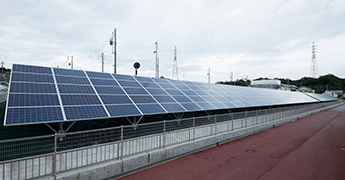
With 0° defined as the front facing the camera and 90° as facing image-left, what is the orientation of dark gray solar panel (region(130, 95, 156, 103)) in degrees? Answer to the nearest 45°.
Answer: approximately 315°

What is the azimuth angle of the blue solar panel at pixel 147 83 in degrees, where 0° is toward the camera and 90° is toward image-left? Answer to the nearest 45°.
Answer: approximately 315°

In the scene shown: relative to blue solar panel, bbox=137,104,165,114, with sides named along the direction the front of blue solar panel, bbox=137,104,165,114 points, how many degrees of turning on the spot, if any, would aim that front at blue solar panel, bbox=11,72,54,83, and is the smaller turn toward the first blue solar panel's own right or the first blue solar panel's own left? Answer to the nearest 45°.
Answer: approximately 135° to the first blue solar panel's own right

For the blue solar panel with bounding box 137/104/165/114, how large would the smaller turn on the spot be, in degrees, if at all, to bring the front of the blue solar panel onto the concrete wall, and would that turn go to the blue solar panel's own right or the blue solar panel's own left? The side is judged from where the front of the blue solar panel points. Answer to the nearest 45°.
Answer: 0° — it already faces it

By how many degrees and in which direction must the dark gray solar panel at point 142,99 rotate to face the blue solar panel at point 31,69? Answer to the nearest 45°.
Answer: approximately 135° to its right

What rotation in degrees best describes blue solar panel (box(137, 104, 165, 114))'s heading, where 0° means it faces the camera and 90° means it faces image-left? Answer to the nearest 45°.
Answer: approximately 315°

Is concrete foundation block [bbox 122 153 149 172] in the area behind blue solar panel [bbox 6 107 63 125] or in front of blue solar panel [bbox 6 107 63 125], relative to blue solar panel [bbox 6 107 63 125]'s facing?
in front

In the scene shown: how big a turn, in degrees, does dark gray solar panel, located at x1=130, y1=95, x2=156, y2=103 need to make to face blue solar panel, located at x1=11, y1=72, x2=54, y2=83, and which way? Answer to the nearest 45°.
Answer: approximately 135° to its right

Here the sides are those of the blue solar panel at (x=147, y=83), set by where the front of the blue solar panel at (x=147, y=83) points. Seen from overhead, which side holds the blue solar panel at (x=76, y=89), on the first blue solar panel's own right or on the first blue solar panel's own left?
on the first blue solar panel's own right

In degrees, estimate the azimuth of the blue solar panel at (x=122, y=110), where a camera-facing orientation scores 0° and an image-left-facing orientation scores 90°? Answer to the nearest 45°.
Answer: approximately 315°

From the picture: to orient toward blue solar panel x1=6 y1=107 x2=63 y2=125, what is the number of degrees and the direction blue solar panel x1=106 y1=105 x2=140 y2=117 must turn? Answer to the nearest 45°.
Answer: approximately 90° to its right

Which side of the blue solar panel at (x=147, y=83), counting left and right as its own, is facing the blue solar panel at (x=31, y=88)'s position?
right
